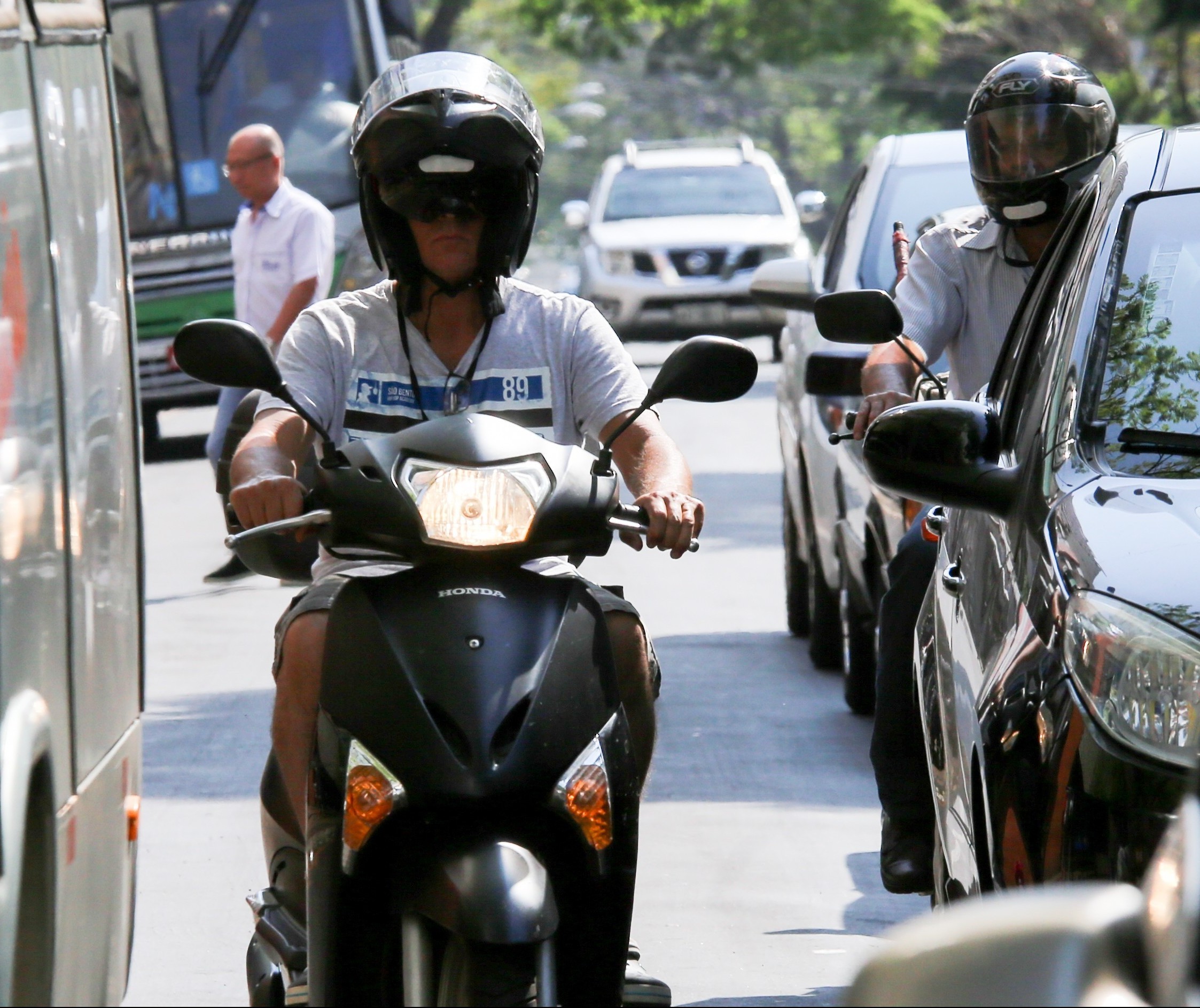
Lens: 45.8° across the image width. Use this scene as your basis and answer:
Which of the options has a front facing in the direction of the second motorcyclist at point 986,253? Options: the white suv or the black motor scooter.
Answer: the white suv

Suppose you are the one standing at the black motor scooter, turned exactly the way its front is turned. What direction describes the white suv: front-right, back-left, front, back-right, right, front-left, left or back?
back

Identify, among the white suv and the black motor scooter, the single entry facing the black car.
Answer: the white suv

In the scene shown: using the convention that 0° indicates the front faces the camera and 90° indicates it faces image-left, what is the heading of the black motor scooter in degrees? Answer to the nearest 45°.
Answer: approximately 0°

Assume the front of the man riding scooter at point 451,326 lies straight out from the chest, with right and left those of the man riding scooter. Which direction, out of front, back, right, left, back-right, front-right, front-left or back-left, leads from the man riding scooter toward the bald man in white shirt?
back

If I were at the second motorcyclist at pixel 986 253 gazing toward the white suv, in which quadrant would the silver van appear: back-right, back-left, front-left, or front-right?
back-left

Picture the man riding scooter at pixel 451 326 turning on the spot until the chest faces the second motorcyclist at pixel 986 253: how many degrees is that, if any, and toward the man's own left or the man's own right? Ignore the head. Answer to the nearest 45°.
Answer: approximately 135° to the man's own left

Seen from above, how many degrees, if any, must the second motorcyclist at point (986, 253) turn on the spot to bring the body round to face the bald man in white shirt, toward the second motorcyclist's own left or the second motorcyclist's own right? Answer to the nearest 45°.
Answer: approximately 135° to the second motorcyclist's own right

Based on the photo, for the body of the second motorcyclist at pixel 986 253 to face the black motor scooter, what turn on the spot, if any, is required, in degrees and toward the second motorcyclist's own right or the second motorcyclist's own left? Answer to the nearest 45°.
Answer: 0° — they already face it

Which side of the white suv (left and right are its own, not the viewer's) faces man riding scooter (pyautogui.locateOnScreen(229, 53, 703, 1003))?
front
